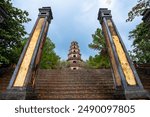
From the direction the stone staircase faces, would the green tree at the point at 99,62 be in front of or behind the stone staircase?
behind

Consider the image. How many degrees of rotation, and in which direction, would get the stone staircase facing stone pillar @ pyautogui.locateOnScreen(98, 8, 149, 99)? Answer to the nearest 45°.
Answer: approximately 45° to its left

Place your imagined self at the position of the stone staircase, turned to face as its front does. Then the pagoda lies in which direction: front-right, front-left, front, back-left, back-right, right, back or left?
back

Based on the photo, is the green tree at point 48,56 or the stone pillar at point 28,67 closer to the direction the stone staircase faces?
the stone pillar

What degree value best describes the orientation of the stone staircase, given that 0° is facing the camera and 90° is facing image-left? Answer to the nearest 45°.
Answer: approximately 0°

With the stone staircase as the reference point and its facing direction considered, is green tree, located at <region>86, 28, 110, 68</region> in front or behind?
behind
